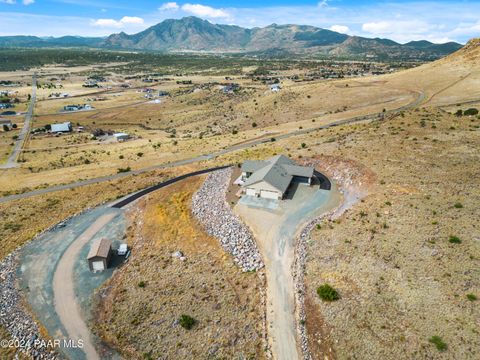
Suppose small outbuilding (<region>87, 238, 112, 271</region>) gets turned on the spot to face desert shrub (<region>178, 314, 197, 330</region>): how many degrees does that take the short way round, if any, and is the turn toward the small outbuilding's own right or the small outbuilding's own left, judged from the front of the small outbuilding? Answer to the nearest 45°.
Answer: approximately 45° to the small outbuilding's own left

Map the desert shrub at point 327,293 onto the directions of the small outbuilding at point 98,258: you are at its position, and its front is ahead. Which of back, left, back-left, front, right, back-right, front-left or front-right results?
front-left

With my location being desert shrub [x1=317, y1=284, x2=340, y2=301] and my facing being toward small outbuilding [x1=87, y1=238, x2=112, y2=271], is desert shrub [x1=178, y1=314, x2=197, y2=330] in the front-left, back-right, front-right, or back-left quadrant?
front-left

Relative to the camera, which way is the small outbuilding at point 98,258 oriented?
toward the camera

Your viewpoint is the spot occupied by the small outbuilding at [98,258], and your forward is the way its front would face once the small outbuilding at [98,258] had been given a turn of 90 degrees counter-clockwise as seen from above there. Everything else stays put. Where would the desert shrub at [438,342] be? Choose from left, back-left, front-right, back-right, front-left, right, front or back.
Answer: front-right

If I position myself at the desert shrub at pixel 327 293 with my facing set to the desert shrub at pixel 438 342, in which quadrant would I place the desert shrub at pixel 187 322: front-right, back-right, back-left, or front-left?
back-right

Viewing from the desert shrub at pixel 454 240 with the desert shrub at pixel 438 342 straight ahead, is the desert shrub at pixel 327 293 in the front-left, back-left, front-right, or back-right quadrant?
front-right

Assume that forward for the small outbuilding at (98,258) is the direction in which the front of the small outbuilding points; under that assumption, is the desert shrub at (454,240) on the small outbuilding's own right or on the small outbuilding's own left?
on the small outbuilding's own left

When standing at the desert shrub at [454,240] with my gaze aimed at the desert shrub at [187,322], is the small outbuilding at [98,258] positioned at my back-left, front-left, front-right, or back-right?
front-right
